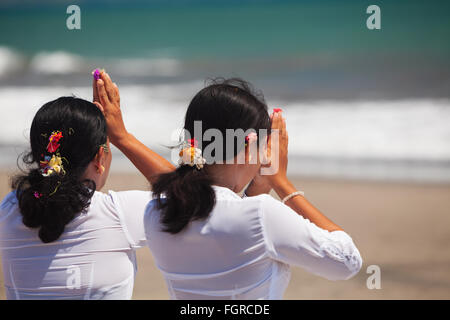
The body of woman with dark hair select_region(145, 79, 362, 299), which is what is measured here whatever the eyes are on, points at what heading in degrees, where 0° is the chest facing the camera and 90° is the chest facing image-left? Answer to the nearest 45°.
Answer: approximately 225°

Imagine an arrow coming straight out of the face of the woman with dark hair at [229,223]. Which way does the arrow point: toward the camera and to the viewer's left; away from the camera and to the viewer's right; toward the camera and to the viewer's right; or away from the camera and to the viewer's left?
away from the camera and to the viewer's right

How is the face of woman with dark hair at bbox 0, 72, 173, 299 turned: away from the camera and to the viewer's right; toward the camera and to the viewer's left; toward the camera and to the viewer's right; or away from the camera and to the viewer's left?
away from the camera and to the viewer's right

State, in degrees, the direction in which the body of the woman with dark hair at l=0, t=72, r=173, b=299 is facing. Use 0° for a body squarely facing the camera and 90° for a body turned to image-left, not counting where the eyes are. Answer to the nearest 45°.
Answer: approximately 225°
